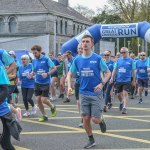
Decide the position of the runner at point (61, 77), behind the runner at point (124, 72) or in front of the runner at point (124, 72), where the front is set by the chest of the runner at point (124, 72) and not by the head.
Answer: behind

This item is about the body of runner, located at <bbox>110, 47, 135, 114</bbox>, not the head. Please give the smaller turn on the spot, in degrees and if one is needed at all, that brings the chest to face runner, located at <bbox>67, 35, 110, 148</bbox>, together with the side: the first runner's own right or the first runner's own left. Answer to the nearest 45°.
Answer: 0° — they already face them

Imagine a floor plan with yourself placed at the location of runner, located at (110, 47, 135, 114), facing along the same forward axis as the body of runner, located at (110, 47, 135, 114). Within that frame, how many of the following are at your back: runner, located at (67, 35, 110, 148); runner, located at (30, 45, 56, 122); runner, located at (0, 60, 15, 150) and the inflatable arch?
1

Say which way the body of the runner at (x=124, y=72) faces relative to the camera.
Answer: toward the camera

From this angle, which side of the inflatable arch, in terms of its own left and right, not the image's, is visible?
front

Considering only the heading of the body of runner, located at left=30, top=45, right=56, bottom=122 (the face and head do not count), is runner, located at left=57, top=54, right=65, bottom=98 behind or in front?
behind

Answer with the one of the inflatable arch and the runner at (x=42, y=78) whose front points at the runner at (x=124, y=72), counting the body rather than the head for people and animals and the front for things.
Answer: the inflatable arch

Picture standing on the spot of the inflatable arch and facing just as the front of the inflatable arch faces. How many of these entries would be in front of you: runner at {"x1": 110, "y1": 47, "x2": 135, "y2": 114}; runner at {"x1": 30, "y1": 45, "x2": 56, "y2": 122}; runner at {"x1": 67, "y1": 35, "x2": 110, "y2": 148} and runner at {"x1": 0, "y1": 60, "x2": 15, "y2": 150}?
4

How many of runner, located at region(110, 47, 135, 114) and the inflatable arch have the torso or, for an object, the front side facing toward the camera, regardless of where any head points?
2

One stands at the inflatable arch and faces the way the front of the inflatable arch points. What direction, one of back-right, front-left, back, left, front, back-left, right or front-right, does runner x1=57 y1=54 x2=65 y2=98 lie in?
front-right

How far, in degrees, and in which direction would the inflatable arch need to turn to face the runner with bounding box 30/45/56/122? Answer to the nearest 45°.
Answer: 0° — it already faces them

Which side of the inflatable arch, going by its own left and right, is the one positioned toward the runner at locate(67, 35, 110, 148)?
front

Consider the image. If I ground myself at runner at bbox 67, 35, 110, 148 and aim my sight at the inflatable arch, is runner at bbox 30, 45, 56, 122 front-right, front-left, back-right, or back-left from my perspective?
front-left
